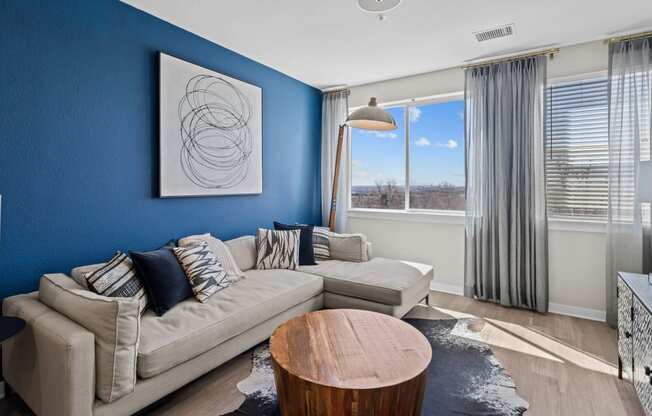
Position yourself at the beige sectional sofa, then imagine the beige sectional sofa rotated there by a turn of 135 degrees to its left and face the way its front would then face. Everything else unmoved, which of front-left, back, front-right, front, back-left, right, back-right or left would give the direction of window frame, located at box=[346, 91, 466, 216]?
front-right

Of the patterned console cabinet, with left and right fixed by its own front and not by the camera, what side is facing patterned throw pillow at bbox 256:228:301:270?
front

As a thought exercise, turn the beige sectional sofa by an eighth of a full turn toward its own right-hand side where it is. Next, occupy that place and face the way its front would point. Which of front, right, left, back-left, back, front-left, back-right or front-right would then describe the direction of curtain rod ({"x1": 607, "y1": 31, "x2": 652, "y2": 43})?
left

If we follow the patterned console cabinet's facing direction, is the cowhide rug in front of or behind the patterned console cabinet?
in front

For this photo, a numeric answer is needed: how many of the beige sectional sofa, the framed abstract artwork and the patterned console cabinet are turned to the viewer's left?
1

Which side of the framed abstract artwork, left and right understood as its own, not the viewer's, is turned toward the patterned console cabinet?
front

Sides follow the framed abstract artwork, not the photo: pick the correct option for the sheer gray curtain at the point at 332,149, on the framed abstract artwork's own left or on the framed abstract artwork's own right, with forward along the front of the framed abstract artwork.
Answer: on the framed abstract artwork's own left

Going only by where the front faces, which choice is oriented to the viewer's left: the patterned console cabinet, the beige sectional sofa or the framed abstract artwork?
the patterned console cabinet

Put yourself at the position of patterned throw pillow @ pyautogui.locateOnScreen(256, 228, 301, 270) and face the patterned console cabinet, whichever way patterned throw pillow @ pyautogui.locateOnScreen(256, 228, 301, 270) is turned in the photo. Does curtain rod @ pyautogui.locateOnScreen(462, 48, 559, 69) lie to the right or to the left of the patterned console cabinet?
left

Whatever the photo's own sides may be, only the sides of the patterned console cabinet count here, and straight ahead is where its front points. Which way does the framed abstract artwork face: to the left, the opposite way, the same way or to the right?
the opposite way

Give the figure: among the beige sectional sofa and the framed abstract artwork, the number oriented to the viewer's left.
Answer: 0

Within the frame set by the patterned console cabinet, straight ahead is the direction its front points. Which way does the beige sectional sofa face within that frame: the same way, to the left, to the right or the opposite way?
the opposite way

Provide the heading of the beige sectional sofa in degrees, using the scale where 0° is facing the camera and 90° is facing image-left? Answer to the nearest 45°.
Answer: approximately 315°

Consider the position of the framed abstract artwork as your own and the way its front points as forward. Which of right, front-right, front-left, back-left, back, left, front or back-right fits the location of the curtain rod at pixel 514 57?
front-left

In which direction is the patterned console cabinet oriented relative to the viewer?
to the viewer's left
